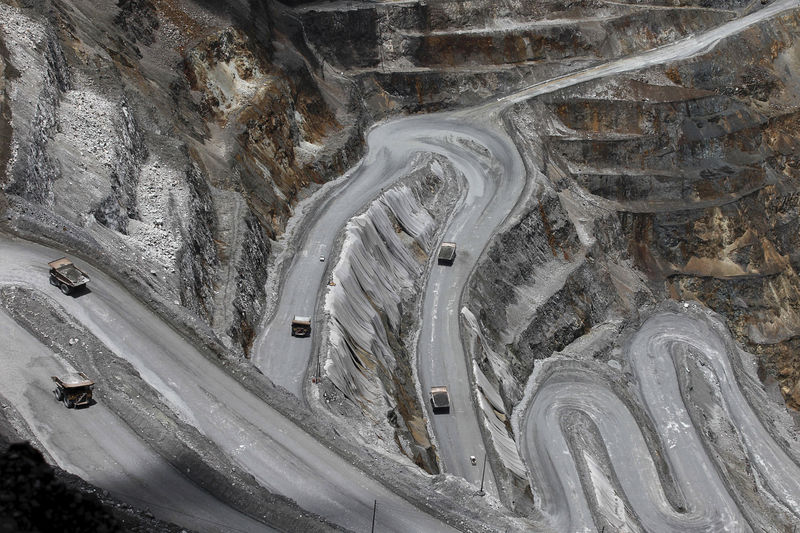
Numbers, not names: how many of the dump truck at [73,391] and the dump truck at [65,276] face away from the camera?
0

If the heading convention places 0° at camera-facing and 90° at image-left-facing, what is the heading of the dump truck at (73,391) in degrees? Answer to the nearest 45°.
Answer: approximately 315°
